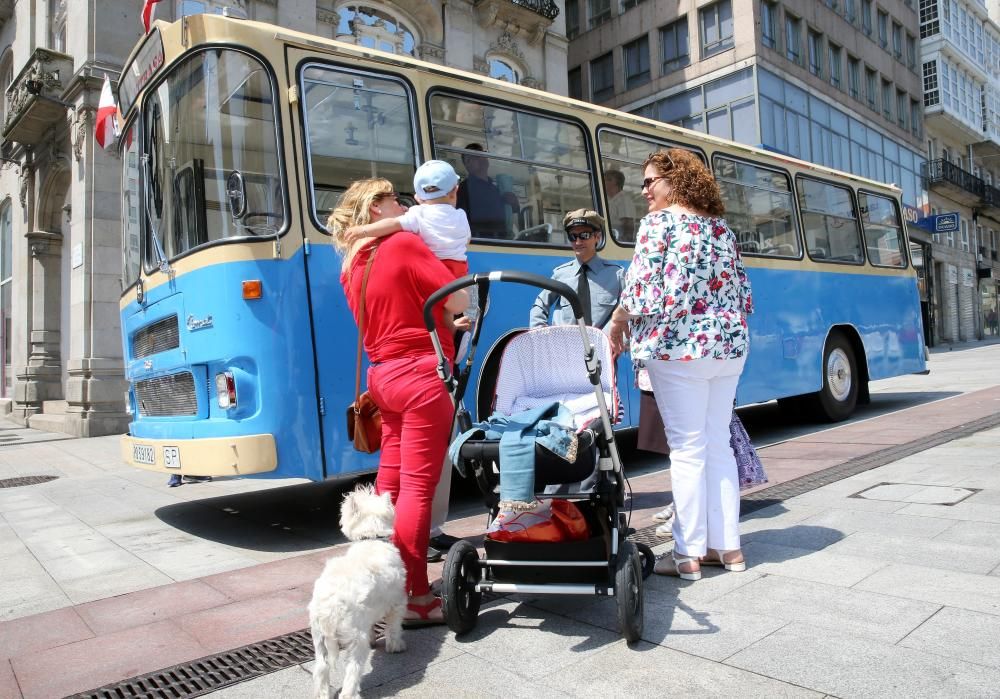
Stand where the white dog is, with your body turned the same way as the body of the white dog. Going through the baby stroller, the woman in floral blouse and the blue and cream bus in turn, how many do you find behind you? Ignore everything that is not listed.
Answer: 0

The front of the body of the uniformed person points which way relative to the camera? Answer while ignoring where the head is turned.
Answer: toward the camera

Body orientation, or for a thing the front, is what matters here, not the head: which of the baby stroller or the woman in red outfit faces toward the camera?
the baby stroller

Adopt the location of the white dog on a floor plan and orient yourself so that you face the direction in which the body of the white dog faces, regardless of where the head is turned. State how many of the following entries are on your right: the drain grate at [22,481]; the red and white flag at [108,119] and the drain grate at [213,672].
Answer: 0

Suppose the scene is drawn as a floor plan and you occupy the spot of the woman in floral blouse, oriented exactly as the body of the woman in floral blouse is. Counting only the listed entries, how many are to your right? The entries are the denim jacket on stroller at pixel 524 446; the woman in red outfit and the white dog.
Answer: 0

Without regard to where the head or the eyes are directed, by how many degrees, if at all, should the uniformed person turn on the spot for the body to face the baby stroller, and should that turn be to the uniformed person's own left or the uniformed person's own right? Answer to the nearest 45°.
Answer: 0° — they already face it

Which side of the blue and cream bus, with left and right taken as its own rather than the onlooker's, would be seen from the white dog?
left

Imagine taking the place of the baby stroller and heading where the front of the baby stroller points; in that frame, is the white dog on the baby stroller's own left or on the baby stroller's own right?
on the baby stroller's own right

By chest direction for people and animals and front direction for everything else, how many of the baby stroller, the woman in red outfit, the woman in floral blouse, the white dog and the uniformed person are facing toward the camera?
2

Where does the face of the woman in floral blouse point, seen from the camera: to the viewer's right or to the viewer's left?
to the viewer's left

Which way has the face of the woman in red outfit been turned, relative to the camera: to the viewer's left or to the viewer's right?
to the viewer's right

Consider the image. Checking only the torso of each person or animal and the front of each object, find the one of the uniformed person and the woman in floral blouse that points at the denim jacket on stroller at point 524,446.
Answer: the uniformed person
